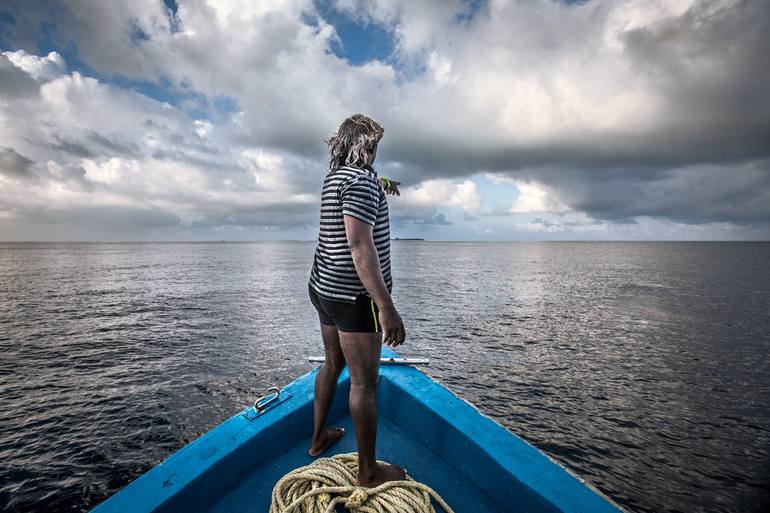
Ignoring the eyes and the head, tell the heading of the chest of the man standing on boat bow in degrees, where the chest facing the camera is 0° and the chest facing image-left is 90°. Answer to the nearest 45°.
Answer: approximately 225°

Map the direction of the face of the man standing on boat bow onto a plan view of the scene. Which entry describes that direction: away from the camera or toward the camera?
away from the camera
